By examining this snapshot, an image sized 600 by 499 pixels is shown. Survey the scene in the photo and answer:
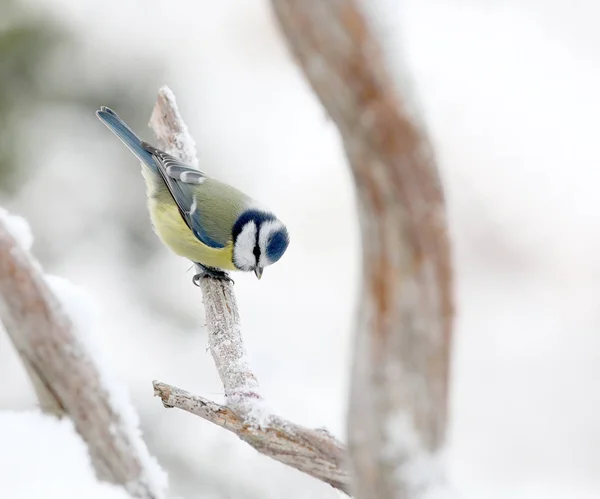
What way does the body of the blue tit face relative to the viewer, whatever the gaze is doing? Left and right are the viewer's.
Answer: facing to the right of the viewer
